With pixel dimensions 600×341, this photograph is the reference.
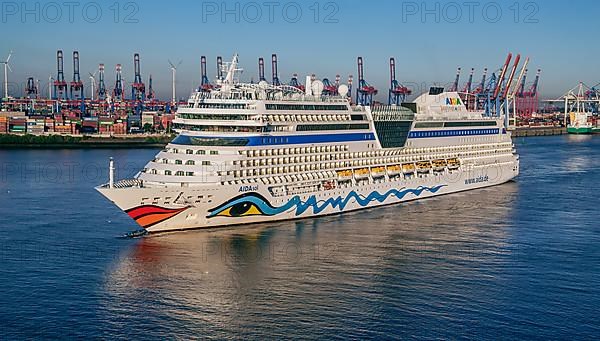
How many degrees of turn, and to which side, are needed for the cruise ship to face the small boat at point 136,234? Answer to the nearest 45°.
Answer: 0° — it already faces it

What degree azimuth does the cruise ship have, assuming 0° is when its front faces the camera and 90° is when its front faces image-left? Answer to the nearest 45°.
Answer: approximately 45°
